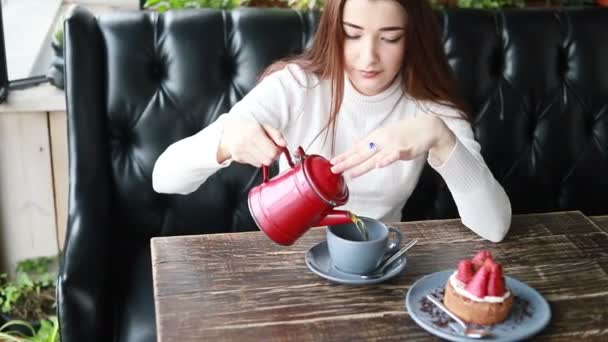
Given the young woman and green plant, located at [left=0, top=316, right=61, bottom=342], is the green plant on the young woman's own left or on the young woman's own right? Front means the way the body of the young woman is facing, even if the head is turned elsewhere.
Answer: on the young woman's own right

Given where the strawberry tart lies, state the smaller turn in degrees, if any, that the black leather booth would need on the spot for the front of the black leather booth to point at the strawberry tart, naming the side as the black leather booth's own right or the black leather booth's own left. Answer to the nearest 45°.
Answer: approximately 45° to the black leather booth's own left

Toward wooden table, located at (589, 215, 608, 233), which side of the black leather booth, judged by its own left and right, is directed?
left

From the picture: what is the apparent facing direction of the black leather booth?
toward the camera

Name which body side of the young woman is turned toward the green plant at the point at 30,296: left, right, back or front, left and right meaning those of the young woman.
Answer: right

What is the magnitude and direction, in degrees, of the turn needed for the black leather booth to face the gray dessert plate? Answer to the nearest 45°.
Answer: approximately 45° to its left

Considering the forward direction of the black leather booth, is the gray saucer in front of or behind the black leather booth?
in front
